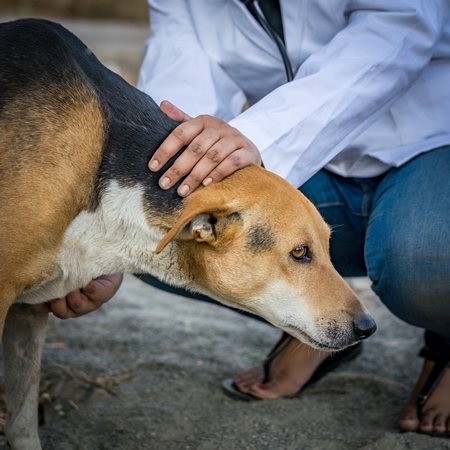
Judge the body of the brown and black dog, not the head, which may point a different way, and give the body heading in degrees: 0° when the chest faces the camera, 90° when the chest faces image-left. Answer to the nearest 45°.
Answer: approximately 270°
